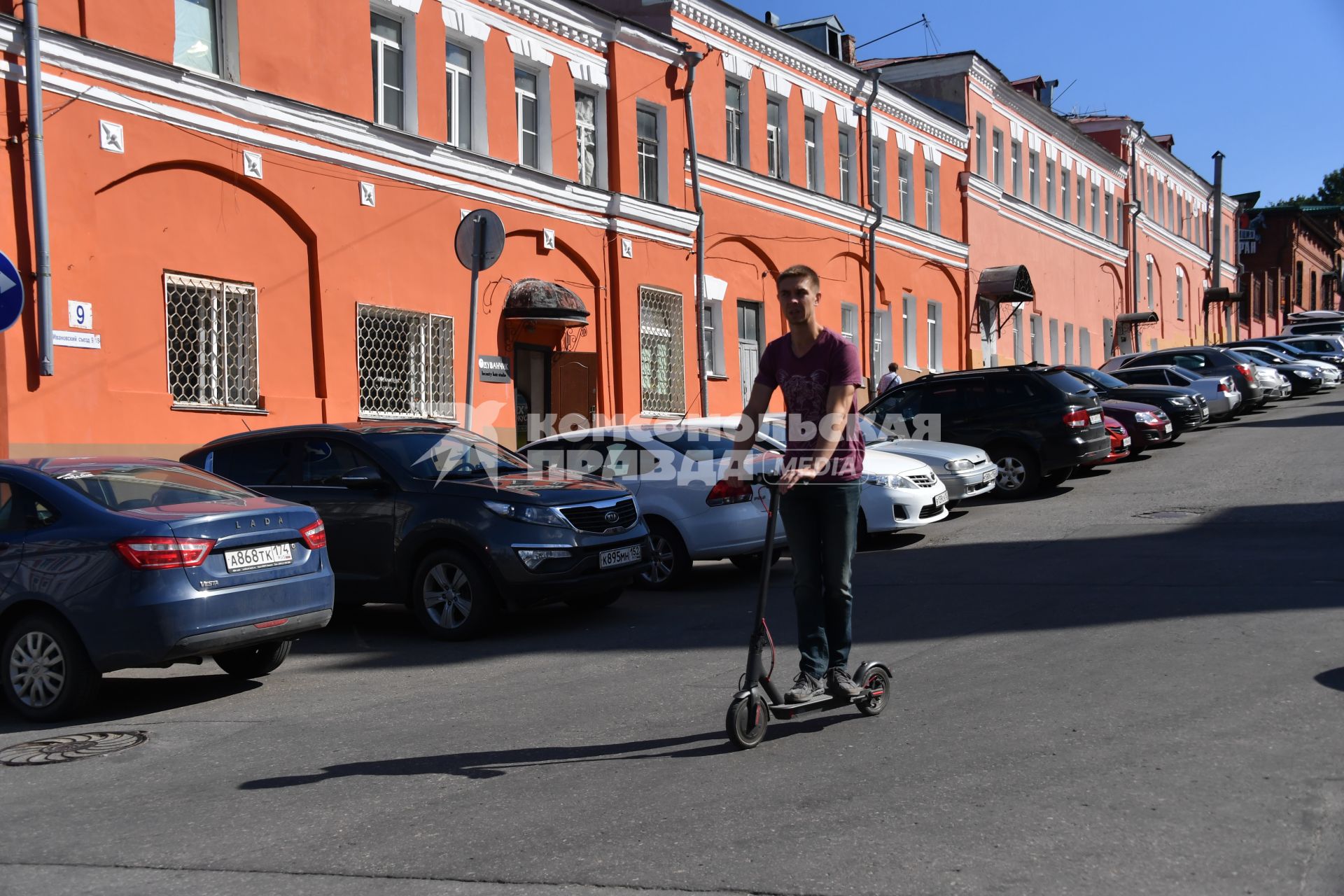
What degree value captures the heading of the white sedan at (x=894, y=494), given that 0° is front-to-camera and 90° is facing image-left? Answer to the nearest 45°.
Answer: approximately 315°

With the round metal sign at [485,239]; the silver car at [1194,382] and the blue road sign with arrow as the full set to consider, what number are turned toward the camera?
1

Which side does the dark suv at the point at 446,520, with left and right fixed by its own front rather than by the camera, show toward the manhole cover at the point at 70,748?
right

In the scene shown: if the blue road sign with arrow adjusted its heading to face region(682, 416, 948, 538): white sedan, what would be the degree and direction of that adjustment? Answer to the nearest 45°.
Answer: approximately 90° to its left

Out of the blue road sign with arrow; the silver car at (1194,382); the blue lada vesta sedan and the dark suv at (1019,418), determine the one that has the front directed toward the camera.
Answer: the blue road sign with arrow

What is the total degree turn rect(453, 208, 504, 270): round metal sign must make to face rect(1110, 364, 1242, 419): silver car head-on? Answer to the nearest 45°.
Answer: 0° — it already faces it

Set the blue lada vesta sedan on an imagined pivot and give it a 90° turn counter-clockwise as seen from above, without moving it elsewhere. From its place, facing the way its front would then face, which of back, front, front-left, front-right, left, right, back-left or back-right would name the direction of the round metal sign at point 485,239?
back

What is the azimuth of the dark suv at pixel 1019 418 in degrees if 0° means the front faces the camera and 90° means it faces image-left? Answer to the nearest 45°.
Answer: approximately 135°

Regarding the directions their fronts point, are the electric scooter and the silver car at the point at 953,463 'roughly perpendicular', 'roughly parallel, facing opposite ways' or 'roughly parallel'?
roughly perpendicular
